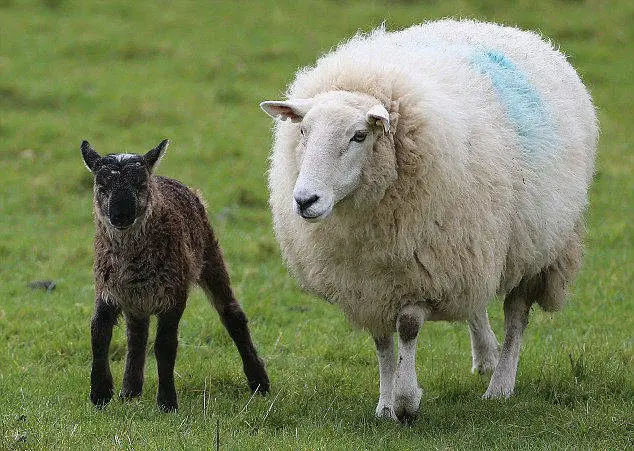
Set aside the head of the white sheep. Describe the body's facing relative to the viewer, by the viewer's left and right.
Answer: facing the viewer and to the left of the viewer

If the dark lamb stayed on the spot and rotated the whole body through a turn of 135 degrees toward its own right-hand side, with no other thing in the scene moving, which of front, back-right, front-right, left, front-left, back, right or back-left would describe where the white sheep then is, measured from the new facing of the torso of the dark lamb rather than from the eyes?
right

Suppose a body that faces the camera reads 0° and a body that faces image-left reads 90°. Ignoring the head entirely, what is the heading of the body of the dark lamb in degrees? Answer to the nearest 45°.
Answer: approximately 45°
